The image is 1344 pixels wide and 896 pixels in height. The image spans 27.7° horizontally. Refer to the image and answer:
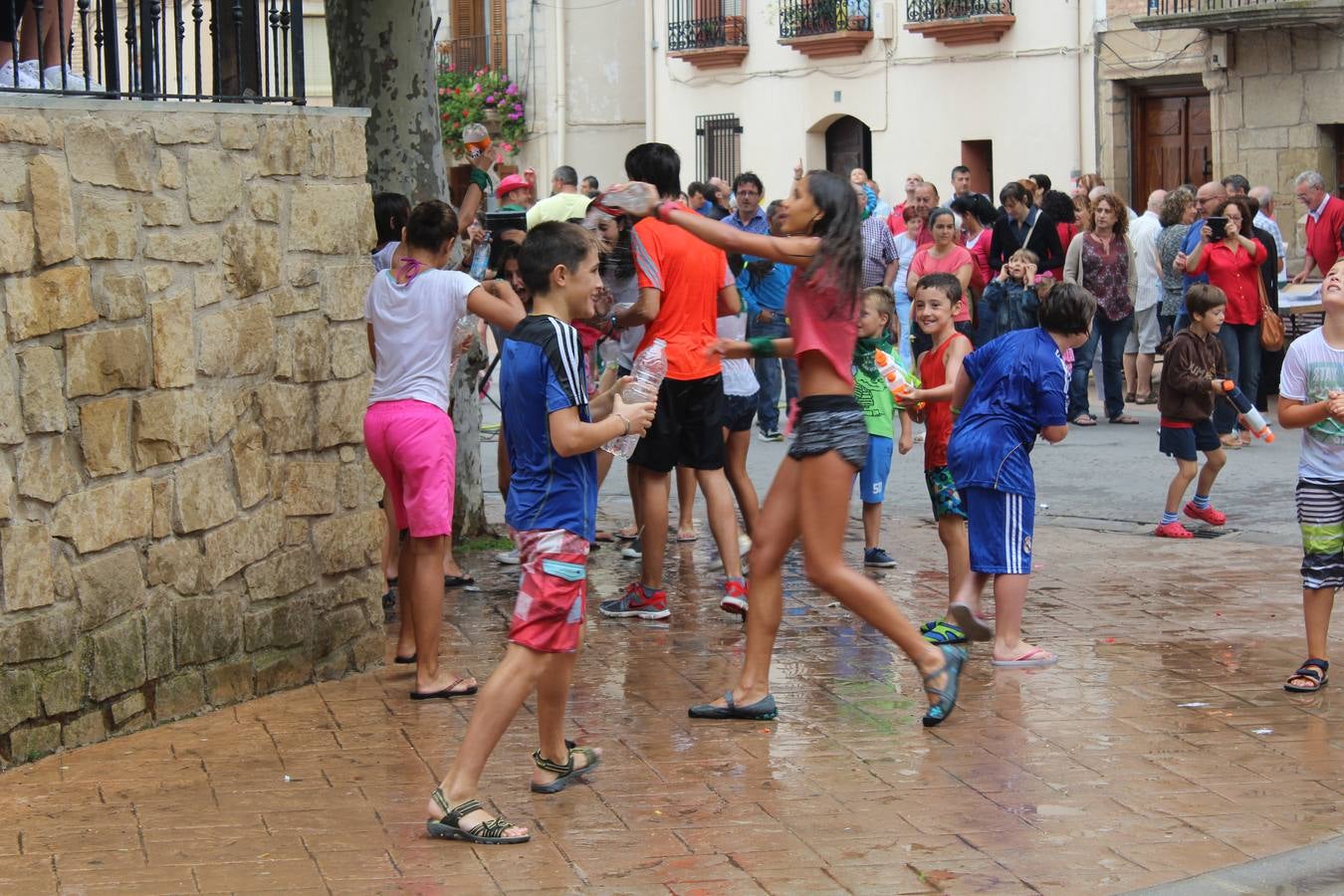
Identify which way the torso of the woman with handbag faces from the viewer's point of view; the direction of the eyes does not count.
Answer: toward the camera

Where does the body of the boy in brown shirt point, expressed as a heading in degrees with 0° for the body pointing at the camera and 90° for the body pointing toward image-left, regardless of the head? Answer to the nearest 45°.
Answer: approximately 315°

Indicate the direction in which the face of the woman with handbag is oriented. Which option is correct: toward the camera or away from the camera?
toward the camera

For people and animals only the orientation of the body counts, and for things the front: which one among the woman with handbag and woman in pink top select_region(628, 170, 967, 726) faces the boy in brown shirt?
the woman with handbag

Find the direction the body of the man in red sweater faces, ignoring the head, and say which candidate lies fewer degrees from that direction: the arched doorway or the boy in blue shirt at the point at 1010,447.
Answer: the boy in blue shirt

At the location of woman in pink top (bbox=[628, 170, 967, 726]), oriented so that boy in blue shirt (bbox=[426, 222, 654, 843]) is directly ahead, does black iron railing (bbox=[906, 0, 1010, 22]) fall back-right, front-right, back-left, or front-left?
back-right

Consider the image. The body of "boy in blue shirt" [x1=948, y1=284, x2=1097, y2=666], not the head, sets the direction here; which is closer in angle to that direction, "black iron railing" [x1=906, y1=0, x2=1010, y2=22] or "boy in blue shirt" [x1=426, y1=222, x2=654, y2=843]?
the black iron railing

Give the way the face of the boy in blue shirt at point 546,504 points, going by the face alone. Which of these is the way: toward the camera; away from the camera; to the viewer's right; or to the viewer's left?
to the viewer's right

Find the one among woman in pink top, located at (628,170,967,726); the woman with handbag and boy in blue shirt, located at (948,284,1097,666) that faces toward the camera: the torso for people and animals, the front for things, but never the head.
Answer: the woman with handbag

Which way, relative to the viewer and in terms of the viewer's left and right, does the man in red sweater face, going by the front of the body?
facing the viewer and to the left of the viewer

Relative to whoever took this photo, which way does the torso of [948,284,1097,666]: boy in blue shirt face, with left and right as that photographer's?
facing away from the viewer and to the right of the viewer

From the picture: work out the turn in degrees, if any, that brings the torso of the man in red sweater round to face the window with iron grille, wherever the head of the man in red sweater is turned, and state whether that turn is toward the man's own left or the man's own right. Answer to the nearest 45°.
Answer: approximately 90° to the man's own right

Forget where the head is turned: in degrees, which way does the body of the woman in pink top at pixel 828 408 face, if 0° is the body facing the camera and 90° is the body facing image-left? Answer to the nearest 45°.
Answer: approximately 90°
